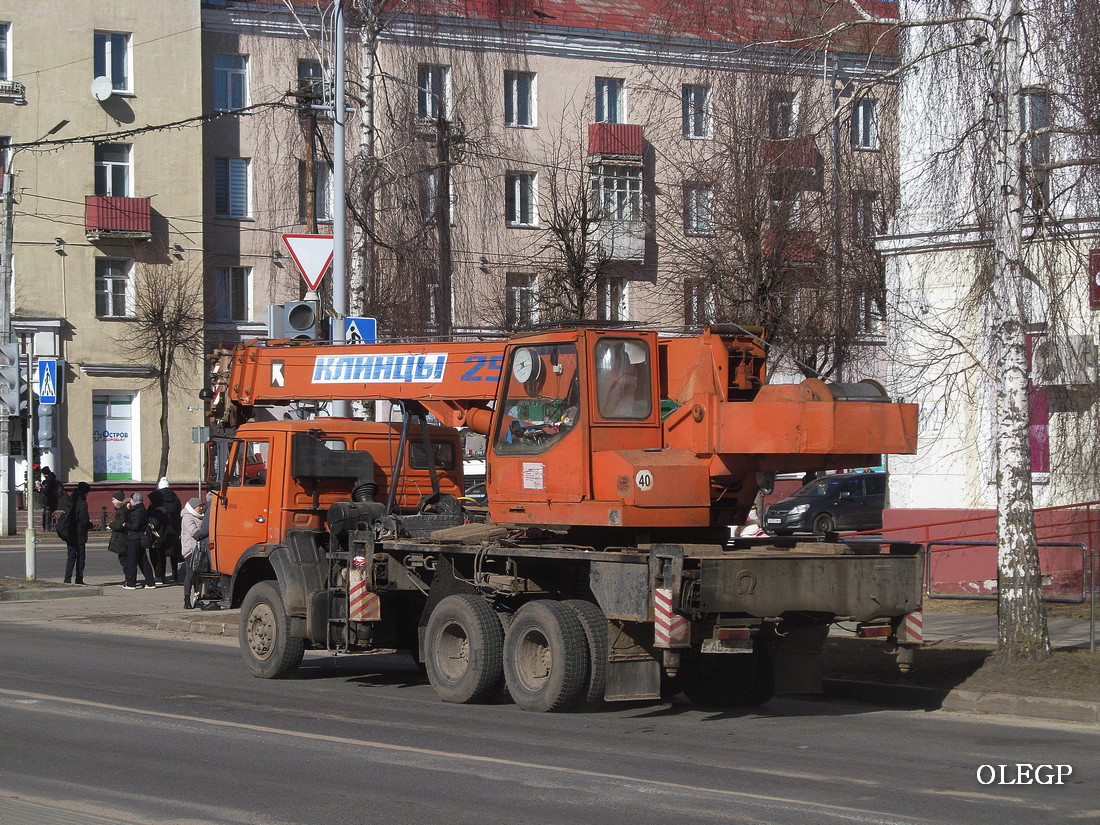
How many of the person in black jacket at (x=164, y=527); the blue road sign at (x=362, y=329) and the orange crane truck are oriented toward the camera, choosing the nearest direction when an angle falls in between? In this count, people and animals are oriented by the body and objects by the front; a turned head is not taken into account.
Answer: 1

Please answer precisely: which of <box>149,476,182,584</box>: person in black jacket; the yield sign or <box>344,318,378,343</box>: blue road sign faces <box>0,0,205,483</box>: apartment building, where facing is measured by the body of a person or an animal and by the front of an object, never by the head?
the person in black jacket

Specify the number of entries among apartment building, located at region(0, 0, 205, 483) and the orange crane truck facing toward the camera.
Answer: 1

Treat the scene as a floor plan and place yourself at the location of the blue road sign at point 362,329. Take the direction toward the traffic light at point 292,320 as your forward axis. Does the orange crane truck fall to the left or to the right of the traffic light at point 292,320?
left

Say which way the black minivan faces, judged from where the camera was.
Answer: facing the viewer and to the left of the viewer

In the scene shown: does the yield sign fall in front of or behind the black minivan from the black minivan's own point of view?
in front

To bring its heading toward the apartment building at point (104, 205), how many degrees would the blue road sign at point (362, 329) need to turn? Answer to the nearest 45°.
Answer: approximately 180°

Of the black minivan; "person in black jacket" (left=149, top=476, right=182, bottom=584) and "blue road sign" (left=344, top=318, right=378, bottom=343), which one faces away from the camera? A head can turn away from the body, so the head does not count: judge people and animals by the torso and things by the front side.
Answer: the person in black jacket

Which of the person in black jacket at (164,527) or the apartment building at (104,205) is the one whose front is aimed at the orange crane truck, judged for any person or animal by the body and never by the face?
the apartment building

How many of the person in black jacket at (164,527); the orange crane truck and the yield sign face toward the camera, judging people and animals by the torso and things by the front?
1

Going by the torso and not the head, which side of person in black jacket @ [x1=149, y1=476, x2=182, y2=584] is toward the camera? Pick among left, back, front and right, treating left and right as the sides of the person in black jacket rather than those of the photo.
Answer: back

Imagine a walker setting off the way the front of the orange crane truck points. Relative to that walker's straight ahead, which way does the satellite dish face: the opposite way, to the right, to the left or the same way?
to the left

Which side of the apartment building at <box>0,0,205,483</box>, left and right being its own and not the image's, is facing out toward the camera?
front

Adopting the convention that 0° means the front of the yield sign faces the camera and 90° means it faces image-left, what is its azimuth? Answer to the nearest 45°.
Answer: approximately 0°

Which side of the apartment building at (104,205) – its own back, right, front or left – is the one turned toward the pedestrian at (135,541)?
front

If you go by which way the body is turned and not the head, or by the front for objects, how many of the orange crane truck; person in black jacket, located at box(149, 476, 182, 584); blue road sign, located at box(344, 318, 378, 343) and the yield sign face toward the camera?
2
